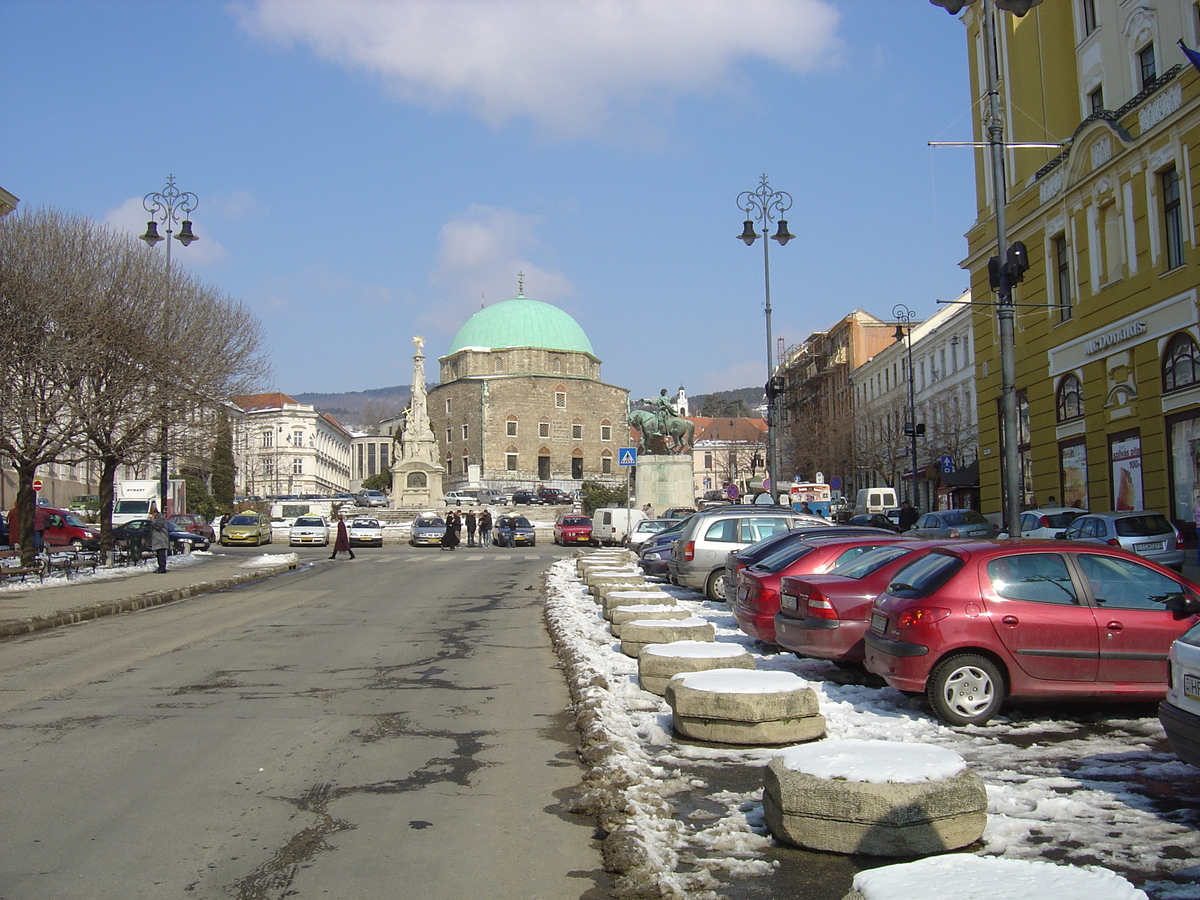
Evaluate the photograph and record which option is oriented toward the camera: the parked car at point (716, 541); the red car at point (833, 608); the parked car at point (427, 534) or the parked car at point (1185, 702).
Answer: the parked car at point (427, 534)

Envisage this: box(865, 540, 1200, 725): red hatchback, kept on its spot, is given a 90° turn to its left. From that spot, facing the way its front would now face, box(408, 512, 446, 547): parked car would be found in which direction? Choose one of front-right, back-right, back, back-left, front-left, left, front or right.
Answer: front

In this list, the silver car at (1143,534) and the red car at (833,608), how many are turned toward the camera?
0

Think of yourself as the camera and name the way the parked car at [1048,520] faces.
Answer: facing away from the viewer and to the left of the viewer

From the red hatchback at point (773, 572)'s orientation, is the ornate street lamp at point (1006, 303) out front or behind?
out front

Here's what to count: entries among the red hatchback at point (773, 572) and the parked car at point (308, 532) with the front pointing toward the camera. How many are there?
1

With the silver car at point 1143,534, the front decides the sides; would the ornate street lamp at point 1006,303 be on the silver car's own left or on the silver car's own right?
on the silver car's own left

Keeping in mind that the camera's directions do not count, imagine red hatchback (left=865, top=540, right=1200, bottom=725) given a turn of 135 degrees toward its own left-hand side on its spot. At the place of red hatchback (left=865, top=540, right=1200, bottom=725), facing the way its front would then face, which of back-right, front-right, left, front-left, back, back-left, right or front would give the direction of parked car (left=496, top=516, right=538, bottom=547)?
front-right

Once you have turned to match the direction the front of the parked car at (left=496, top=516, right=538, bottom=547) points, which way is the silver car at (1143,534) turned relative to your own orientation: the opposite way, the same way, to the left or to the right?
the opposite way

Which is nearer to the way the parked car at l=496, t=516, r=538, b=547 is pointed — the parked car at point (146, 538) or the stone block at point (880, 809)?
the stone block

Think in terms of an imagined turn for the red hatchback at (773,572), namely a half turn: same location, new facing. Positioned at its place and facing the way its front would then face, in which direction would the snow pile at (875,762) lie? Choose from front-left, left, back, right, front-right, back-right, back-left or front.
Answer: front-left

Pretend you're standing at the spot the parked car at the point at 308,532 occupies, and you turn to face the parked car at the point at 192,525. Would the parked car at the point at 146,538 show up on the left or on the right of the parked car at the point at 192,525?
left

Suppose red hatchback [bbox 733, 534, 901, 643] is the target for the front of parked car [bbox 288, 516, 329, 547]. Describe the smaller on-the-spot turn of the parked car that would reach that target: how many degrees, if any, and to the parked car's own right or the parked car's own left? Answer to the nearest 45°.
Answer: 0° — it already faces it

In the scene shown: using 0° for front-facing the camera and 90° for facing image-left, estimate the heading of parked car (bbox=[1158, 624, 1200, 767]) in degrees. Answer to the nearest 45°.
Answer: approximately 225°

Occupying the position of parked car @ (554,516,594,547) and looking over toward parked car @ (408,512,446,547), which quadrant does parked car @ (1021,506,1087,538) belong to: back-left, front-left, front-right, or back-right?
back-left

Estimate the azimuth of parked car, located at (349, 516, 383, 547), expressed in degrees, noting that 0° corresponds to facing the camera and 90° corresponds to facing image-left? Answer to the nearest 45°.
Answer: approximately 0°

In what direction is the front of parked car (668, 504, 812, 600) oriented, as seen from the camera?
facing away from the viewer and to the right of the viewer

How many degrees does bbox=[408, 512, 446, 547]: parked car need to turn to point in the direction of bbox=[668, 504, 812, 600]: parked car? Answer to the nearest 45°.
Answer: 0° — it already faces it
